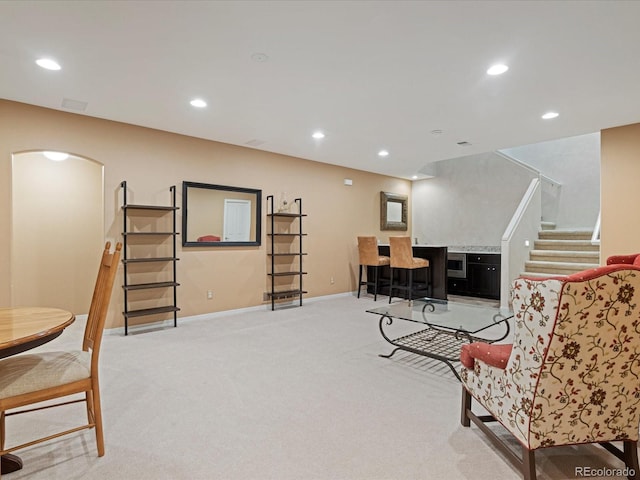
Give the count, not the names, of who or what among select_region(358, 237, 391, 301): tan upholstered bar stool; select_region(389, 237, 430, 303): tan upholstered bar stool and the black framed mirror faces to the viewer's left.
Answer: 0

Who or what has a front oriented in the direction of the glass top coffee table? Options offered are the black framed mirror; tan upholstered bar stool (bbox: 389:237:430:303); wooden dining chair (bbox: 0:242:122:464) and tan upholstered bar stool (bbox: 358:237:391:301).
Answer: the black framed mirror

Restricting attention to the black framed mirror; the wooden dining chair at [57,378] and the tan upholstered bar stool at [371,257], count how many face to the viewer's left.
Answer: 1

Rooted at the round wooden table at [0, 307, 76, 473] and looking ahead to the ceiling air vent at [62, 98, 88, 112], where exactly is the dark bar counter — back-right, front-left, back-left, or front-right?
front-right

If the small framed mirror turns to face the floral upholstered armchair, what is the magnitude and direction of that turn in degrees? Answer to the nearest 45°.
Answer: approximately 45° to its right

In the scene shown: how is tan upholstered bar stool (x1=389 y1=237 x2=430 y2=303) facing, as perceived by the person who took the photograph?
facing away from the viewer and to the right of the viewer

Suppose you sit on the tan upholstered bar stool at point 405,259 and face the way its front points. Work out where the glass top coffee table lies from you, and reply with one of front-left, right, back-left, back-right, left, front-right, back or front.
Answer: back-right

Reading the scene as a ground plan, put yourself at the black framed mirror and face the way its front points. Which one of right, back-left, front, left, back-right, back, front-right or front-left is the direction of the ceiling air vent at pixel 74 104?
right

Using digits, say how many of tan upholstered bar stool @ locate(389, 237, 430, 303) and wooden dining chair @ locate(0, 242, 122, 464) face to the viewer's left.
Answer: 1

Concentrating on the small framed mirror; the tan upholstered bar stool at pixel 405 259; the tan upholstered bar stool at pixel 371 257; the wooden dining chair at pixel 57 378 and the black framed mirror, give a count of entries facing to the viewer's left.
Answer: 1

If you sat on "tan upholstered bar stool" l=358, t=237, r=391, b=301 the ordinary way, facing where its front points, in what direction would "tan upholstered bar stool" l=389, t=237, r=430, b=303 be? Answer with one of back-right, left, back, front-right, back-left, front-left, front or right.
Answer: right

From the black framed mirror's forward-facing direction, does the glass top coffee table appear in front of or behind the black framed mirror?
in front

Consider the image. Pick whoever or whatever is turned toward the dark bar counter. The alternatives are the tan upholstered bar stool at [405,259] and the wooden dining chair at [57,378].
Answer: the tan upholstered bar stool at [405,259]

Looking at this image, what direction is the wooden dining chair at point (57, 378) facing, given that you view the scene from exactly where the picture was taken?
facing to the left of the viewer

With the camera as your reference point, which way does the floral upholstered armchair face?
facing away from the viewer and to the left of the viewer

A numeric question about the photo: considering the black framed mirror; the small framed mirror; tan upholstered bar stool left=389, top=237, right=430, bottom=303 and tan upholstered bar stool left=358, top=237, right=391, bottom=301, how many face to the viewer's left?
0

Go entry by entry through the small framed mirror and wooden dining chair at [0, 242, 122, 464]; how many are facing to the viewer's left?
1

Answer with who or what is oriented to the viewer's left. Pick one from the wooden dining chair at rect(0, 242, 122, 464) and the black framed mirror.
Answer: the wooden dining chair

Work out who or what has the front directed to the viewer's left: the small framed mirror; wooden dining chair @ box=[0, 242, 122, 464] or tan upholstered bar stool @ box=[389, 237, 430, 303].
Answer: wooden dining chair @ box=[0, 242, 122, 464]
